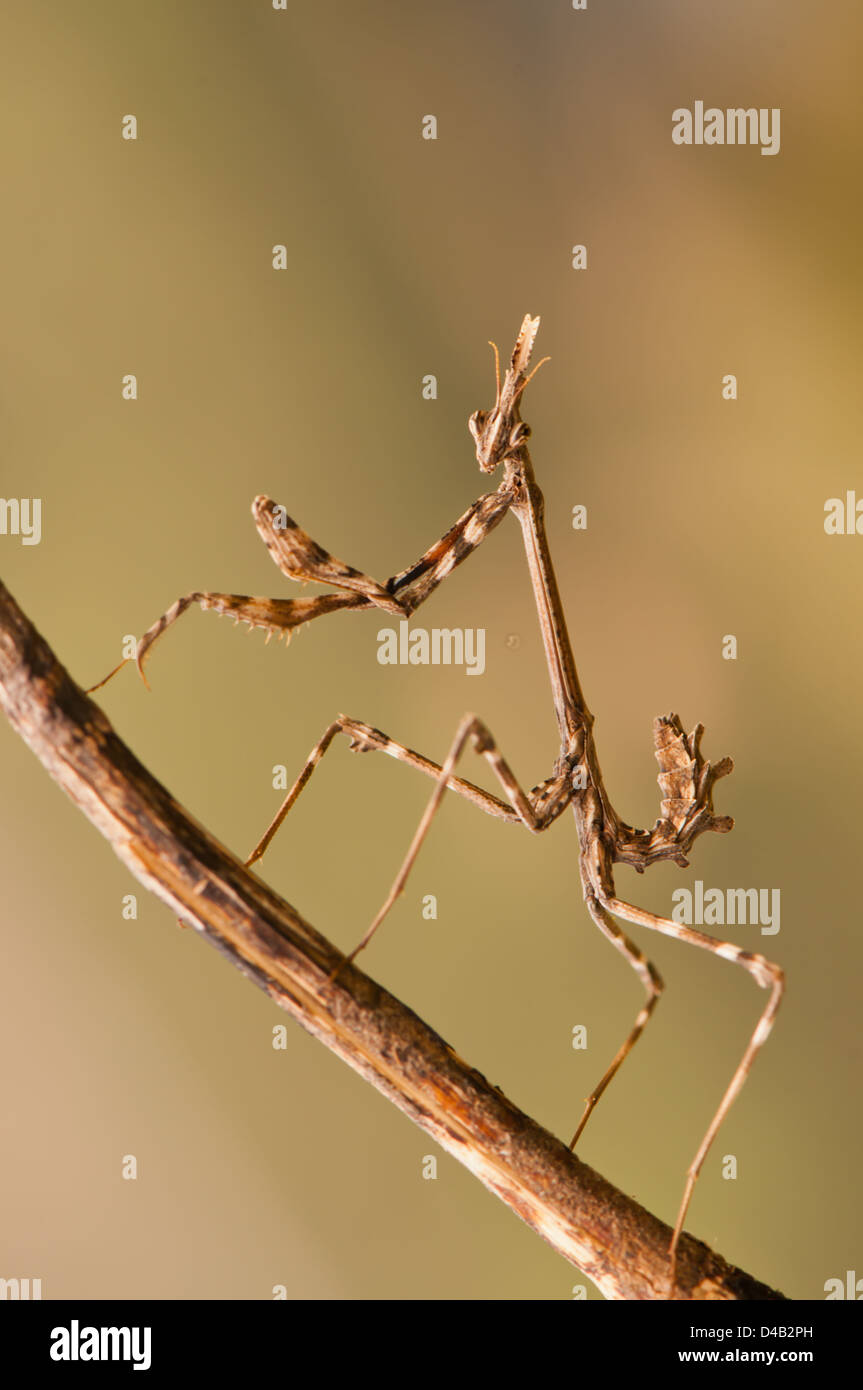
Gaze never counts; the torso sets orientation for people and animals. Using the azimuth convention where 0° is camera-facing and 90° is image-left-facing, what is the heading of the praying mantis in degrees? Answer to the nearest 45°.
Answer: approximately 90°
